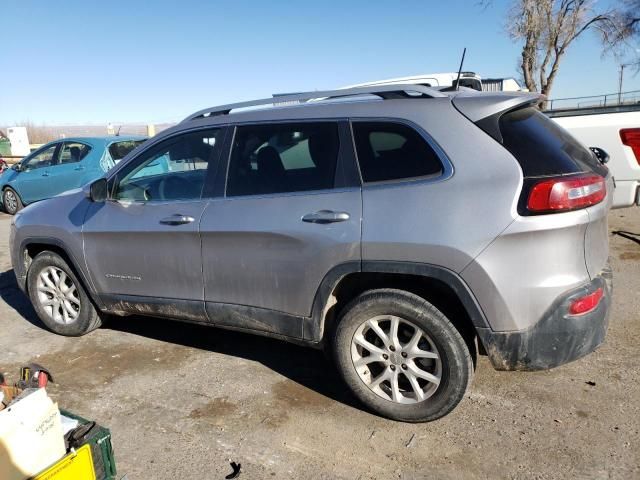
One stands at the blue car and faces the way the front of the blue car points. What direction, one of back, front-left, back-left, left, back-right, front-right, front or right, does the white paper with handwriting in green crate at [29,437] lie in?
back-left

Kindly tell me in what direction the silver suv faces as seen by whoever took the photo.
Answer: facing away from the viewer and to the left of the viewer

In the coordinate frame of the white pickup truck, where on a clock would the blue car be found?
The blue car is roughly at 11 o'clock from the white pickup truck.

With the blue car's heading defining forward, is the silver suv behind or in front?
behind

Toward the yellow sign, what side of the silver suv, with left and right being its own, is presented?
left

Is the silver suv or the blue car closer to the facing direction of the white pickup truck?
the blue car

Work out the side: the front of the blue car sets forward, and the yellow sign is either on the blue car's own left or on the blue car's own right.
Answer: on the blue car's own left

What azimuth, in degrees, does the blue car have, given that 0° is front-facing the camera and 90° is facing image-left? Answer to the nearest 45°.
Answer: approximately 135°

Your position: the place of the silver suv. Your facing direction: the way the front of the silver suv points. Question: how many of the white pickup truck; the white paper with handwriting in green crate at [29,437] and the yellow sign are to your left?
2

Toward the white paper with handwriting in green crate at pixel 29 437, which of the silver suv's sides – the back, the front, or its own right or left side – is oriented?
left

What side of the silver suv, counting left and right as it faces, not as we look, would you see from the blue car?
front

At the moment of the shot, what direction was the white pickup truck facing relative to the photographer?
facing away from the viewer and to the left of the viewer
